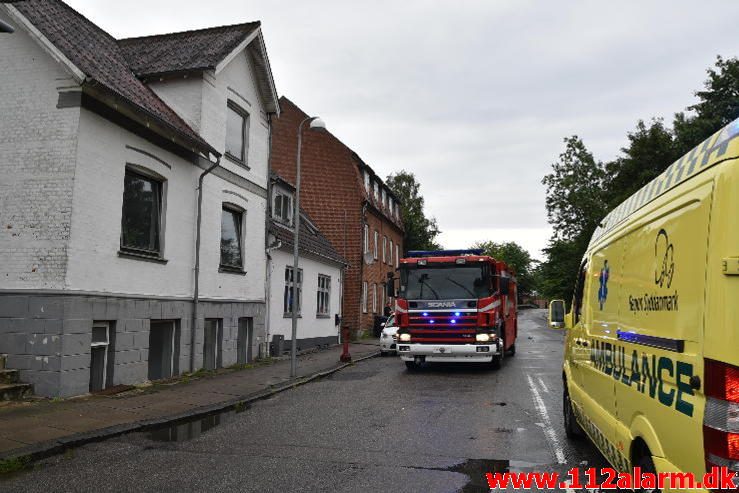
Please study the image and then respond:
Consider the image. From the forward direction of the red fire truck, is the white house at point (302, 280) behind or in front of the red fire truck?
behind

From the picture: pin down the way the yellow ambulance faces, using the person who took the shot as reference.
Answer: facing away from the viewer and to the left of the viewer

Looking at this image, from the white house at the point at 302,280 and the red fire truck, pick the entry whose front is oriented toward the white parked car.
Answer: the white house

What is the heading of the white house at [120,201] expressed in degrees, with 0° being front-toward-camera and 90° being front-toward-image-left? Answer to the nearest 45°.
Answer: approximately 315°

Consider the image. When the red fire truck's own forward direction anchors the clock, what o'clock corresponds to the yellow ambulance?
The yellow ambulance is roughly at 12 o'clock from the red fire truck.

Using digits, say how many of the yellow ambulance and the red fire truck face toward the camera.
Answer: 1

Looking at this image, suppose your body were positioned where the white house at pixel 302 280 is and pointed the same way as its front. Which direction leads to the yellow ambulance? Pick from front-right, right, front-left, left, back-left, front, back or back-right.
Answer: front-right

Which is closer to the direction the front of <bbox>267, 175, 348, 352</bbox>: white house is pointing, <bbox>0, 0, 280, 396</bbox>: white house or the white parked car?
the white parked car
